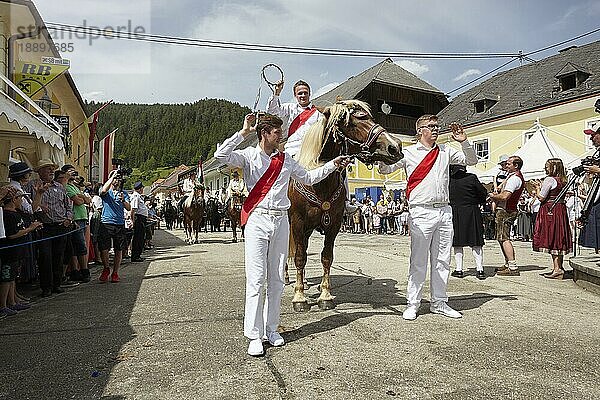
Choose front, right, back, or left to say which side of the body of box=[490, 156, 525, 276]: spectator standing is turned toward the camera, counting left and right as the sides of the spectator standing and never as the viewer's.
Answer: left

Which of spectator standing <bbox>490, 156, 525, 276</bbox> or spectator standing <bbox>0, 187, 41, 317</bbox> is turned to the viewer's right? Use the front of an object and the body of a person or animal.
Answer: spectator standing <bbox>0, 187, 41, 317</bbox>

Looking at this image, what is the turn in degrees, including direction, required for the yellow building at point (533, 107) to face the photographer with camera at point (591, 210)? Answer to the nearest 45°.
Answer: approximately 45° to its left

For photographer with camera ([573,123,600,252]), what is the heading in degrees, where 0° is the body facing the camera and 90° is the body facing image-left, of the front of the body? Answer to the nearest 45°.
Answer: approximately 90°

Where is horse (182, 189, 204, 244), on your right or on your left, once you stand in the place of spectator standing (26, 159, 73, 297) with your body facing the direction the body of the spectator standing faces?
on your left

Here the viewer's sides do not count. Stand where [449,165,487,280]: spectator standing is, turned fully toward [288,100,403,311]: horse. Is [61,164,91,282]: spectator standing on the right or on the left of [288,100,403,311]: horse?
right
